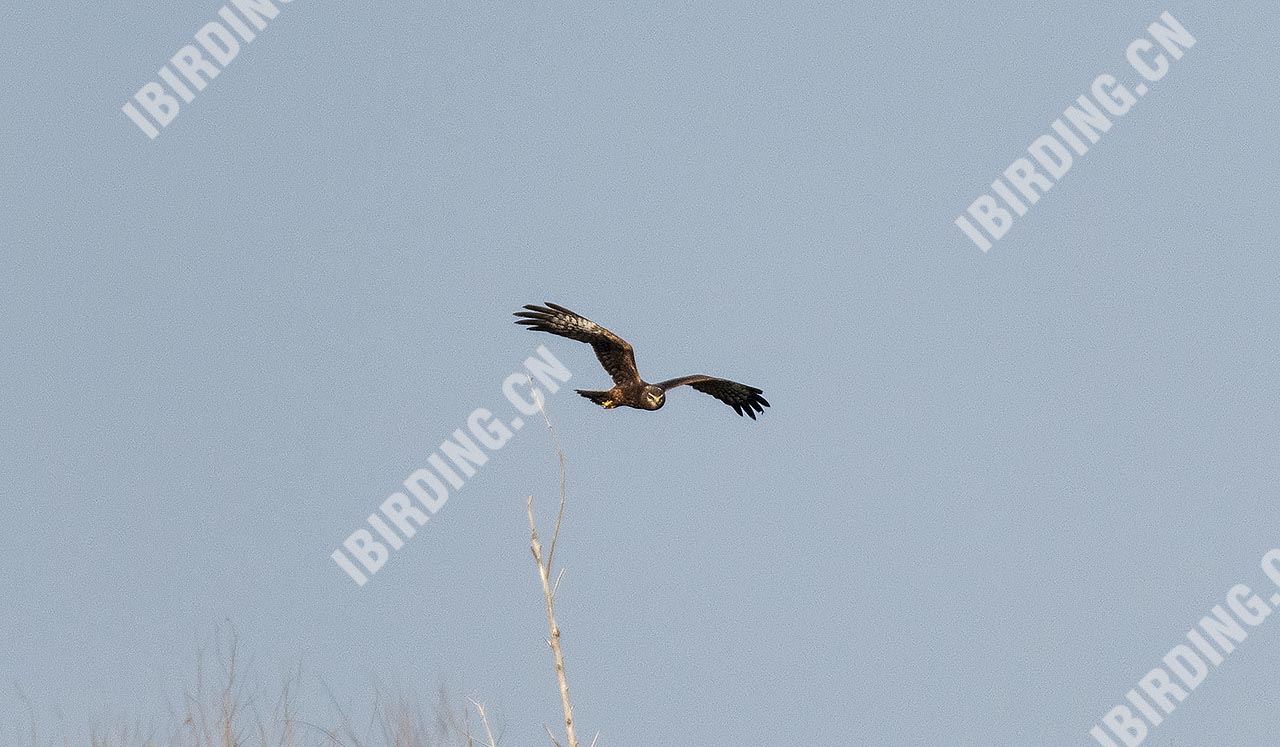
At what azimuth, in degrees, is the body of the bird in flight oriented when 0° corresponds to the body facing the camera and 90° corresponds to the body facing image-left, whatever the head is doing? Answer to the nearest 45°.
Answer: approximately 315°
